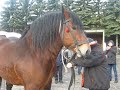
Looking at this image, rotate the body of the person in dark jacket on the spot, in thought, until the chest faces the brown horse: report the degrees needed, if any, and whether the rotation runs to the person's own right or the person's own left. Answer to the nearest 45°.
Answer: approximately 45° to the person's own left

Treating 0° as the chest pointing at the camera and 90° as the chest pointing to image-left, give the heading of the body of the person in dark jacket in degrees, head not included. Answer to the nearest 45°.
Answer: approximately 90°
